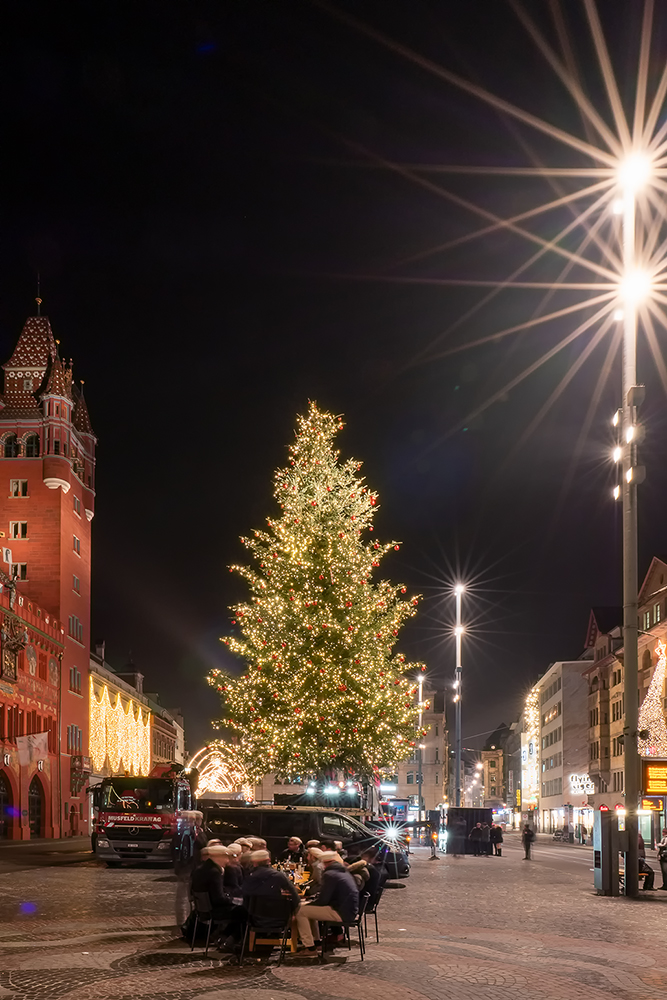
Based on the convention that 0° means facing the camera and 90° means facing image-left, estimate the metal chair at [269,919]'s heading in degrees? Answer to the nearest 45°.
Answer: approximately 180°

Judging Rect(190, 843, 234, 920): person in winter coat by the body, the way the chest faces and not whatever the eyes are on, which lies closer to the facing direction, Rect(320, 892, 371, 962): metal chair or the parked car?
the metal chair

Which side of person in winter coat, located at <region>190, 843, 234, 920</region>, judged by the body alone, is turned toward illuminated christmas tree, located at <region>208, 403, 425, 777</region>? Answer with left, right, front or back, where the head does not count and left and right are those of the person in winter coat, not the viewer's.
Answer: left

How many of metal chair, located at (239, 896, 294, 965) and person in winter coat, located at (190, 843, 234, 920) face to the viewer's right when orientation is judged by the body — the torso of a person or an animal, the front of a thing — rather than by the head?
1

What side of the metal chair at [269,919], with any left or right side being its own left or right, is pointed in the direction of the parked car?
front

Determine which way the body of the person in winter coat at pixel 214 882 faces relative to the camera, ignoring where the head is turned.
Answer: to the viewer's right

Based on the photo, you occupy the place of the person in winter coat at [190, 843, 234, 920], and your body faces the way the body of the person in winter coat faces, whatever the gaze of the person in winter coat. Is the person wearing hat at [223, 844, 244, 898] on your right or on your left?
on your left

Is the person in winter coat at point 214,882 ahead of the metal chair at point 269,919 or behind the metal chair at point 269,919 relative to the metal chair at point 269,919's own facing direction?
ahead

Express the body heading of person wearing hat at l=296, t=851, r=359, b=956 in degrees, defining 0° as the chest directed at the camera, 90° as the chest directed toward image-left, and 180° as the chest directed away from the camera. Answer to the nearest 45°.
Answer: approximately 135°

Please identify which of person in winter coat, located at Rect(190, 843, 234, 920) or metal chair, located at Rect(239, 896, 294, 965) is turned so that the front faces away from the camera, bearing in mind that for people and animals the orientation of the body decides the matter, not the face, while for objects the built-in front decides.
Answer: the metal chair

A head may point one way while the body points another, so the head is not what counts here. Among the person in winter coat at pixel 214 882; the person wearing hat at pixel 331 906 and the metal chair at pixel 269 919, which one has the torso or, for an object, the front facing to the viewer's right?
the person in winter coat
